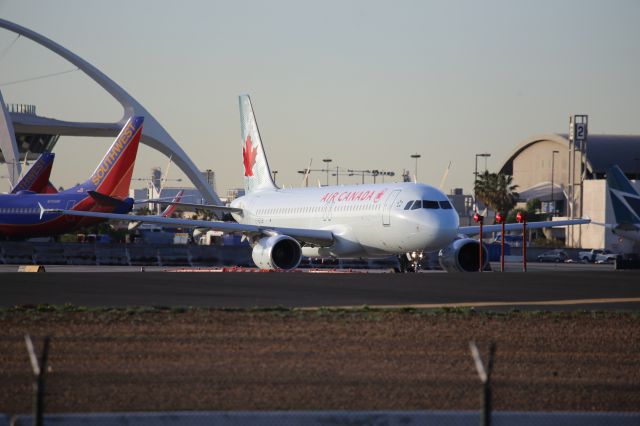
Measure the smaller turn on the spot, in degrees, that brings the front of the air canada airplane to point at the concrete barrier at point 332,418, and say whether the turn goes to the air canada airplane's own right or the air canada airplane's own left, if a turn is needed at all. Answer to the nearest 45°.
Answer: approximately 45° to the air canada airplane's own right

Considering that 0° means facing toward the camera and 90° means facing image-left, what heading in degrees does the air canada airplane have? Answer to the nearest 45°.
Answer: approximately 315°
